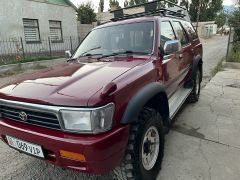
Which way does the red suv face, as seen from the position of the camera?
facing the viewer and to the left of the viewer

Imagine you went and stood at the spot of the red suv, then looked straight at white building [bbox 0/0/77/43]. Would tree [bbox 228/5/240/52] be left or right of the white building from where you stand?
right

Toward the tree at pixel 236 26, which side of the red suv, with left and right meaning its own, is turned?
back

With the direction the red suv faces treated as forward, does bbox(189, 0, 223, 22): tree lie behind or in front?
behind

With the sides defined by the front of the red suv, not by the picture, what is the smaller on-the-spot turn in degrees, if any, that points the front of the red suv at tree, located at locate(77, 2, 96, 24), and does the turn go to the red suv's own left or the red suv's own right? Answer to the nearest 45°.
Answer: approximately 135° to the red suv's own right

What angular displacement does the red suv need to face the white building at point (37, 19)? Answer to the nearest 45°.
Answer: approximately 135° to its right
